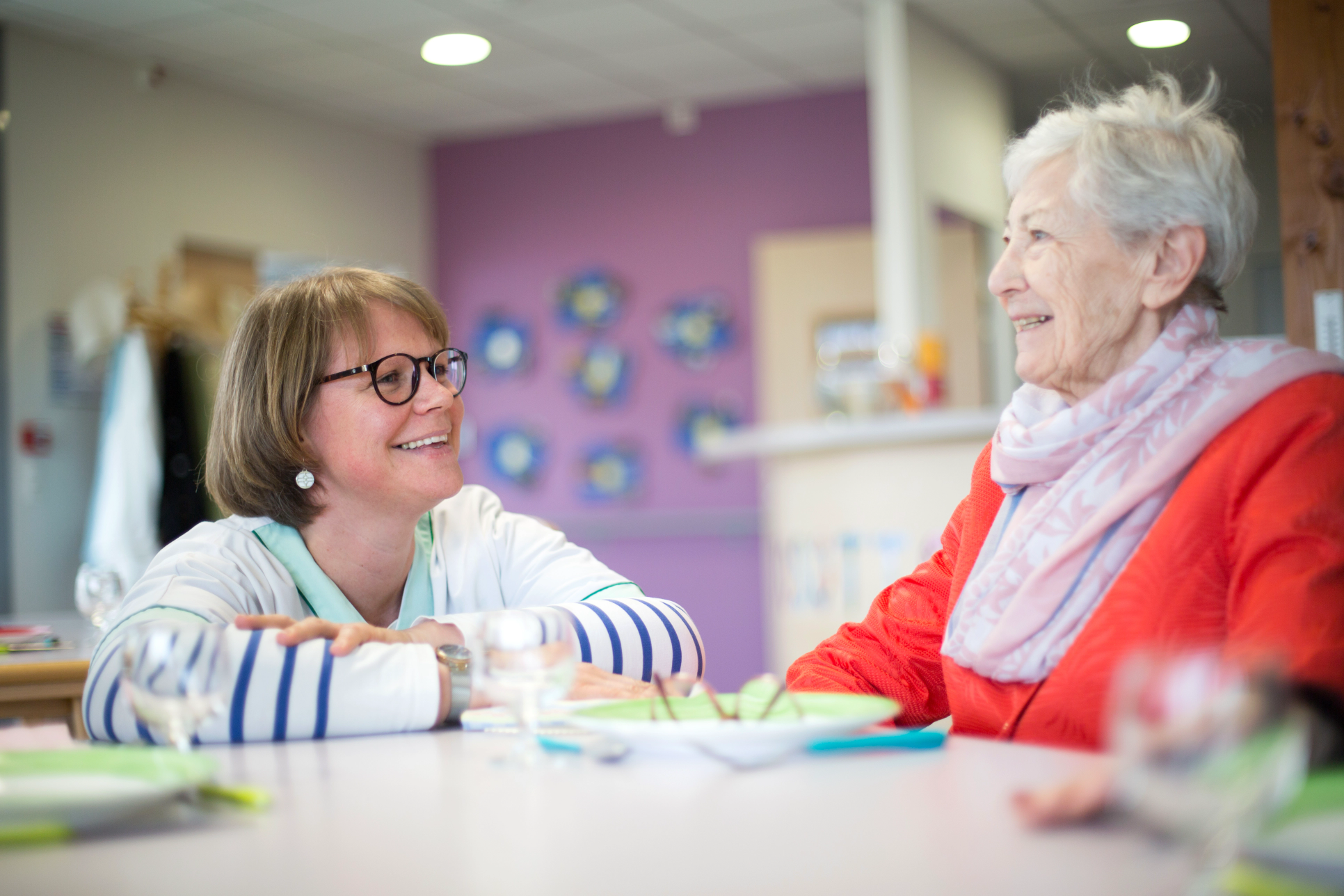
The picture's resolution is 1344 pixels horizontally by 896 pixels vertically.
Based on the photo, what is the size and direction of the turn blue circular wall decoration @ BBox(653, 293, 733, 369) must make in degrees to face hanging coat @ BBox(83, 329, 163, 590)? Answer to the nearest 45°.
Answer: approximately 45° to its right

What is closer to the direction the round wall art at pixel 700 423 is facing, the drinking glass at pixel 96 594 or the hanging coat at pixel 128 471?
the drinking glass

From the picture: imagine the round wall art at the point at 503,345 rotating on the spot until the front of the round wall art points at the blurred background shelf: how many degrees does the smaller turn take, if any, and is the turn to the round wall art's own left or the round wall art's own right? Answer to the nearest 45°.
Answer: approximately 90° to the round wall art's own left

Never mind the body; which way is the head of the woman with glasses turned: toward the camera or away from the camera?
toward the camera

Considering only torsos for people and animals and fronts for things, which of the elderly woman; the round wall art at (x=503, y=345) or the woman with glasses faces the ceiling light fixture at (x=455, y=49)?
the round wall art

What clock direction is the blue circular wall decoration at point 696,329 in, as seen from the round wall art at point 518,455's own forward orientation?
The blue circular wall decoration is roughly at 10 o'clock from the round wall art.

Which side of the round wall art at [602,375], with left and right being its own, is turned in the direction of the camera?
front

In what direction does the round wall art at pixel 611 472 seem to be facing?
toward the camera

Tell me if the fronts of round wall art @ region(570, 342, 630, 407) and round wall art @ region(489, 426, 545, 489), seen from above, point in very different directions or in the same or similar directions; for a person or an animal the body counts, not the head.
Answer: same or similar directions

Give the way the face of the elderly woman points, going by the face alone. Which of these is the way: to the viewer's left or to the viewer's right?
to the viewer's left

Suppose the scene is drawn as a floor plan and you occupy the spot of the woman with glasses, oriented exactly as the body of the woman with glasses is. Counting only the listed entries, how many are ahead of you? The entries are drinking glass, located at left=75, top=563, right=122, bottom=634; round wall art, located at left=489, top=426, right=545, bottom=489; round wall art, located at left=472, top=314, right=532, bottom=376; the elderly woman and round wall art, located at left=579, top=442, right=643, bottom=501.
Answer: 1

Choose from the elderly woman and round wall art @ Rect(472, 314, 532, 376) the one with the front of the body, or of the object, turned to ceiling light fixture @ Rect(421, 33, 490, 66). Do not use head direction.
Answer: the round wall art

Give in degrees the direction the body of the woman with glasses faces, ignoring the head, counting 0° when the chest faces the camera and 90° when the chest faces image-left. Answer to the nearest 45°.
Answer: approximately 315°

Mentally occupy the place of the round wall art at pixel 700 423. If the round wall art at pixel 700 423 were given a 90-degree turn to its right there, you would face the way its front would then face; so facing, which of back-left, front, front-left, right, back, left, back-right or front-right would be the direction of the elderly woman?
left

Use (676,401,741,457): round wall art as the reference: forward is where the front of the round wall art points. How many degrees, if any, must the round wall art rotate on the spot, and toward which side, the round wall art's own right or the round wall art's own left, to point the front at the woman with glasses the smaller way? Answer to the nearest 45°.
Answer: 0° — it already faces them

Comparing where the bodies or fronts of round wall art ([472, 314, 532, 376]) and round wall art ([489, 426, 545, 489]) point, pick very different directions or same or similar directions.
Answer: same or similar directions

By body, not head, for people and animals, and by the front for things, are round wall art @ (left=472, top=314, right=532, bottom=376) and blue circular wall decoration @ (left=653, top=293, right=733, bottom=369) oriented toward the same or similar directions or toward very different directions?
same or similar directions
